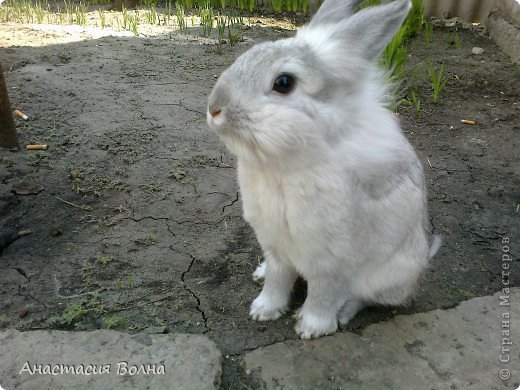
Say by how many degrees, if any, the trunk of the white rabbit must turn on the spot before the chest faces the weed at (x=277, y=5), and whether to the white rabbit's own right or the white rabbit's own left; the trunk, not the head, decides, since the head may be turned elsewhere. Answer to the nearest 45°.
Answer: approximately 135° to the white rabbit's own right

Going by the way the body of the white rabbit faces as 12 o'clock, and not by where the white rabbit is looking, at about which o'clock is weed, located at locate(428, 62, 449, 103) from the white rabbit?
The weed is roughly at 5 o'clock from the white rabbit.

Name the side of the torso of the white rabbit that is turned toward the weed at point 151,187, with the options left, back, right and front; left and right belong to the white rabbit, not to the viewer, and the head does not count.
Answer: right

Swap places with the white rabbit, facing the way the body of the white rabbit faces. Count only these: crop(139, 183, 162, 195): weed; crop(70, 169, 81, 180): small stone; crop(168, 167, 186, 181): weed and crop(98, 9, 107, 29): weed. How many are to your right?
4

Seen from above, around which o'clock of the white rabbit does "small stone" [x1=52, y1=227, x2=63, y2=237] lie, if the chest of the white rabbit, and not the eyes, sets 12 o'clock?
The small stone is roughly at 2 o'clock from the white rabbit.

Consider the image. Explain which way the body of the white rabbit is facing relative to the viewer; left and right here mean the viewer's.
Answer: facing the viewer and to the left of the viewer

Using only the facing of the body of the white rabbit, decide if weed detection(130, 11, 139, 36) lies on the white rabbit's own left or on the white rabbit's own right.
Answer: on the white rabbit's own right

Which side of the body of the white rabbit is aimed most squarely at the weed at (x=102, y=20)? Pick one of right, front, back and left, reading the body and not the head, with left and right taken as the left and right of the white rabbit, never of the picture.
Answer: right

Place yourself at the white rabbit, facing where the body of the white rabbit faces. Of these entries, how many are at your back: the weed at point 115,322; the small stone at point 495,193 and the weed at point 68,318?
1

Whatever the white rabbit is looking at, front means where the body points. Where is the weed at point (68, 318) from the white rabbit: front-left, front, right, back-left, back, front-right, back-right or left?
front-right

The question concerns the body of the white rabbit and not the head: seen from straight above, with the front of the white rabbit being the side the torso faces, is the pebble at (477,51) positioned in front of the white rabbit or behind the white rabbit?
behind

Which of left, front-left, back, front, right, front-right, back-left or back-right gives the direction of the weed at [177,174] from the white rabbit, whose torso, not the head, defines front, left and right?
right
